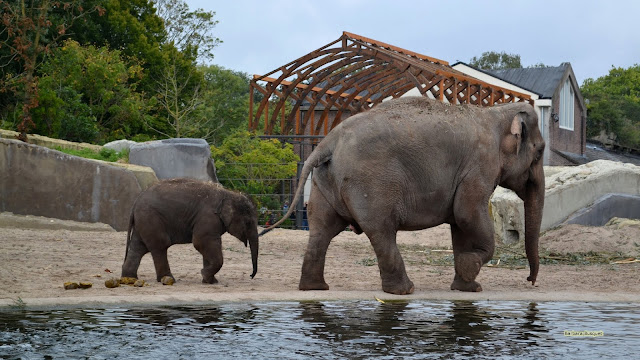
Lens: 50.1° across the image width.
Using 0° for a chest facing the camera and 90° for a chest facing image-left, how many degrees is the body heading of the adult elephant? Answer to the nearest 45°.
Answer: approximately 270°

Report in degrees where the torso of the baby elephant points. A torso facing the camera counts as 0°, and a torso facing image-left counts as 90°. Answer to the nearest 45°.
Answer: approximately 270°

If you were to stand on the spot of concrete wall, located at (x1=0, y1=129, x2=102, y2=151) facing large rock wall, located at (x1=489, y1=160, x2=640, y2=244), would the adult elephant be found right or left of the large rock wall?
right

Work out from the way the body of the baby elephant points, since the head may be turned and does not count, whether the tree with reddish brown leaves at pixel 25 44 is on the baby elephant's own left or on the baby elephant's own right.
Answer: on the baby elephant's own left

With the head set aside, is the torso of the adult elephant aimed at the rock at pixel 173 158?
no

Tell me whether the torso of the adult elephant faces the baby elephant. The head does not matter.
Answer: no

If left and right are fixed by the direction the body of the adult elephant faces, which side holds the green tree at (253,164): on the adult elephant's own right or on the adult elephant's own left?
on the adult elephant's own left

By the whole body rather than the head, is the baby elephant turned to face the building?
no

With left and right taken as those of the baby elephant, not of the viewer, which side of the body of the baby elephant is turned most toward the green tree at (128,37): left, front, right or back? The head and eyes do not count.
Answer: left

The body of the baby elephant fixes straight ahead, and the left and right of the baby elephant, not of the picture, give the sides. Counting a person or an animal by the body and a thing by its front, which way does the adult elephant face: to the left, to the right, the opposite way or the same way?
the same way

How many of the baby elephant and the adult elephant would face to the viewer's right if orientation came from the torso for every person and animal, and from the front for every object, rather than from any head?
2

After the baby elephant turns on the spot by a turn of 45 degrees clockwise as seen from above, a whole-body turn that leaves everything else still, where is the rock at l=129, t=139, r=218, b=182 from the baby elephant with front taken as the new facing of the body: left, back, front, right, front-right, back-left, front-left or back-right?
back-left

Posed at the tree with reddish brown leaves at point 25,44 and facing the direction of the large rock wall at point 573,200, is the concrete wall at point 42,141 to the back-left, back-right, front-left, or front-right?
front-right
